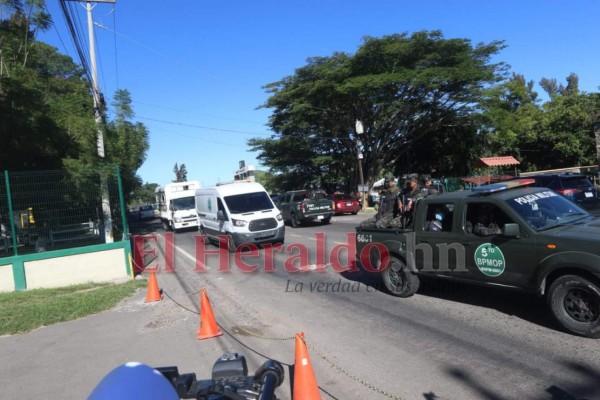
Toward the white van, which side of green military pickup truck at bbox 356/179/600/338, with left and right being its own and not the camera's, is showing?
back

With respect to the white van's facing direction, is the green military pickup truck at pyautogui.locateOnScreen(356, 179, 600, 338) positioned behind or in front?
in front

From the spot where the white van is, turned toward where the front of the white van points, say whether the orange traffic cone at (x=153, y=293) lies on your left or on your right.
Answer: on your right

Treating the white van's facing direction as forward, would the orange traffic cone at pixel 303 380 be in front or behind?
in front

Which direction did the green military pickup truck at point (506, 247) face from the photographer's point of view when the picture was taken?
facing the viewer and to the right of the viewer

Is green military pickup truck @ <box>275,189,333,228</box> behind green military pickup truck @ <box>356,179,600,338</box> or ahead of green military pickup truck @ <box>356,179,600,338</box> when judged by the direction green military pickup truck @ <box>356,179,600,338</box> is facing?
behind

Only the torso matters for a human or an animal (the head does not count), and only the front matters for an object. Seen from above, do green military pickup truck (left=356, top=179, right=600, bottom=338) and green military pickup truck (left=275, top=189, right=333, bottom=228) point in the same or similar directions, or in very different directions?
very different directions

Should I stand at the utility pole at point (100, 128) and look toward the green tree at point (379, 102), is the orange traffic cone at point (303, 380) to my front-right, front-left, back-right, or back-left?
back-right

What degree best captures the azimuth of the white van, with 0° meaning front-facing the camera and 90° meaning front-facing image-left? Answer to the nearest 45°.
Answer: approximately 315°

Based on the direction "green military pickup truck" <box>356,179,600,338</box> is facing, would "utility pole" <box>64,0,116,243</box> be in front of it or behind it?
behind

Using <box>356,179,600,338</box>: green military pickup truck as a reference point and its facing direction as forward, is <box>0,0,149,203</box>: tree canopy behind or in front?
behind

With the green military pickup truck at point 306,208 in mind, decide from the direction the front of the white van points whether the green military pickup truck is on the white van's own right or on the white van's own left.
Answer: on the white van's own left

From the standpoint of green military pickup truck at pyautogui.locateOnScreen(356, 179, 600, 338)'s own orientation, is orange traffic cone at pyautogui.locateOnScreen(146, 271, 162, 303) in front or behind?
behind

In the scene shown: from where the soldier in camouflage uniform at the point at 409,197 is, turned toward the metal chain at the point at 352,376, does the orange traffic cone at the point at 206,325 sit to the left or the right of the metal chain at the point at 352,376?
right
